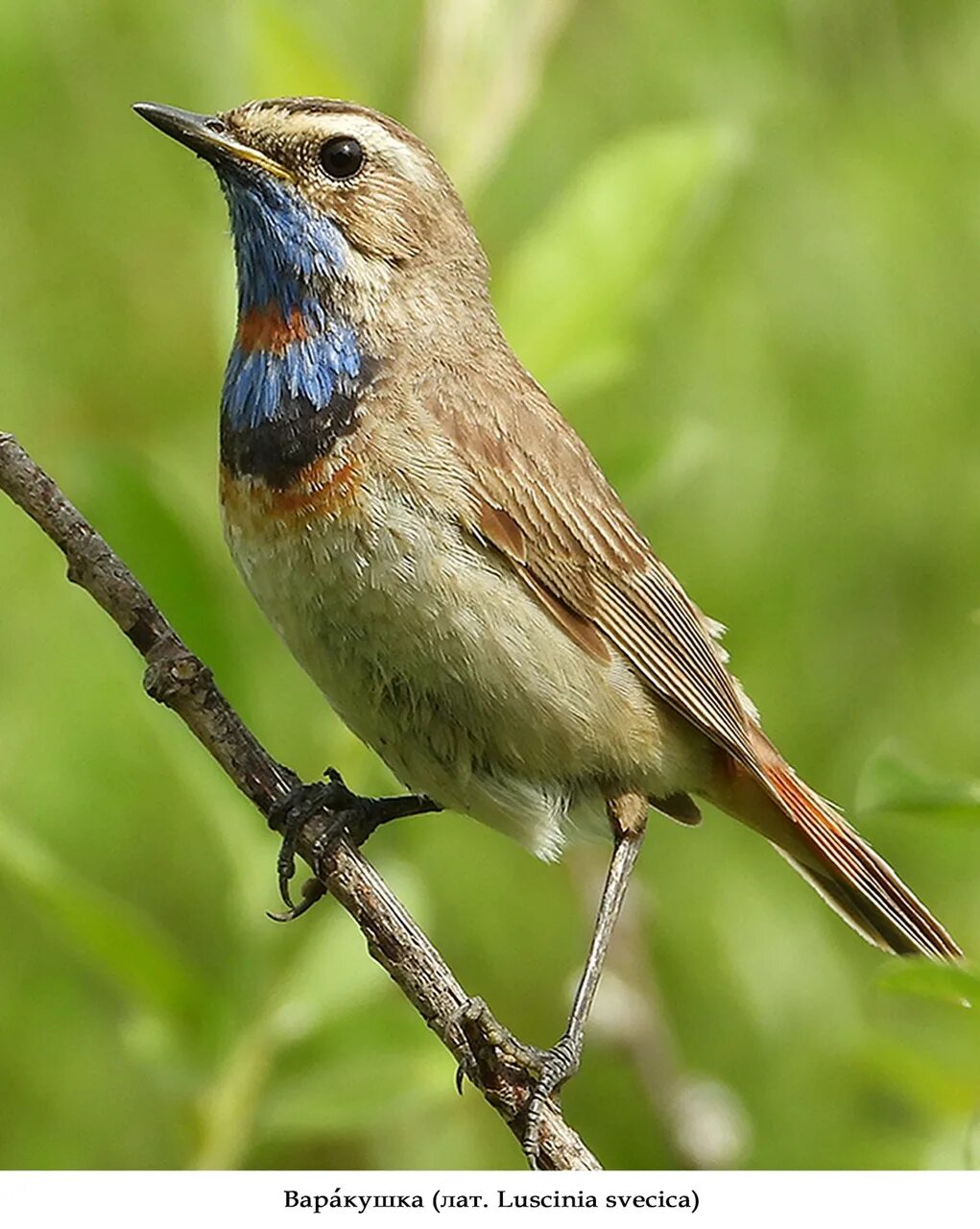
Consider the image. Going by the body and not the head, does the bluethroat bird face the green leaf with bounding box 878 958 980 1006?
no

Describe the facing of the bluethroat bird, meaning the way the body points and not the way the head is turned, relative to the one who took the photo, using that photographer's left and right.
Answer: facing to the left of the viewer
